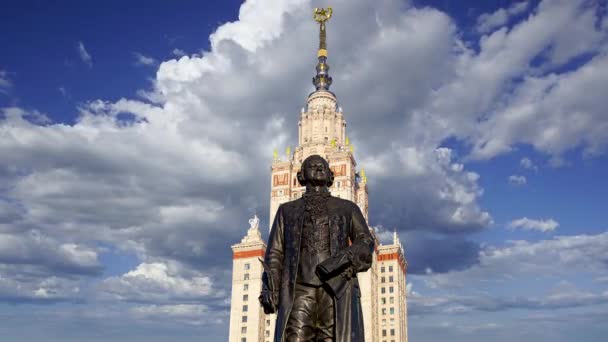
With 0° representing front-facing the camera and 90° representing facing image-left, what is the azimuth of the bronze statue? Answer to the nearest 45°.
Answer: approximately 0°
